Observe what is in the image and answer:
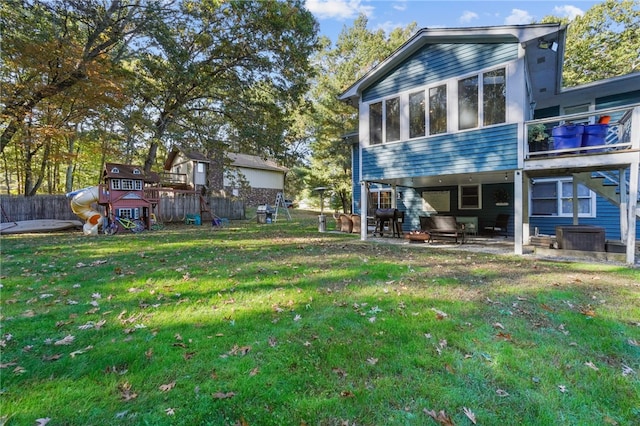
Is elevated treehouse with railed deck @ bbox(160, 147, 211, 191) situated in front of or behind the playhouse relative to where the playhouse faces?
behind

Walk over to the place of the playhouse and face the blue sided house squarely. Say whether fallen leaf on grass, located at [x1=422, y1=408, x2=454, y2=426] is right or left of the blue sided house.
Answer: right

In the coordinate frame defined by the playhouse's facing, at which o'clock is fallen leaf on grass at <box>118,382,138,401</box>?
The fallen leaf on grass is roughly at 12 o'clock from the playhouse.

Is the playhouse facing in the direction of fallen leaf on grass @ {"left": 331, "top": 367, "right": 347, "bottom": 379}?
yes

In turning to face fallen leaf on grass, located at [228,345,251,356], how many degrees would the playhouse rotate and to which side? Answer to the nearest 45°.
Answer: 0° — it already faces it

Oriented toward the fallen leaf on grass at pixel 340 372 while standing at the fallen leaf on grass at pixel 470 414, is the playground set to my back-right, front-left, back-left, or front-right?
front-right

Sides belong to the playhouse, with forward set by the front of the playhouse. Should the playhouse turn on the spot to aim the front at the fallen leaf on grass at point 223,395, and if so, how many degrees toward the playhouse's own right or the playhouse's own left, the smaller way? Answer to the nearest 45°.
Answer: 0° — it already faces it

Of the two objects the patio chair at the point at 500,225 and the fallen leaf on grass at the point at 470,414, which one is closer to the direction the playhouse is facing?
the fallen leaf on grass

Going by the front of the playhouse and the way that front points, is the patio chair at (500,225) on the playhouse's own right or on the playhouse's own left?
on the playhouse's own left

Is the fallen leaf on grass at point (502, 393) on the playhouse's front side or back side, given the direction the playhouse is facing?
on the front side

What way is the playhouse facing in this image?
toward the camera

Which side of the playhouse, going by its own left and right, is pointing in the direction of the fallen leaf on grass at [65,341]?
front

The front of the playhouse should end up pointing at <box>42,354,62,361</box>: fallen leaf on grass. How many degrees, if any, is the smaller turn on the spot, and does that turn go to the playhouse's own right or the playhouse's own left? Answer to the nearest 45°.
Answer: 0° — it already faces it

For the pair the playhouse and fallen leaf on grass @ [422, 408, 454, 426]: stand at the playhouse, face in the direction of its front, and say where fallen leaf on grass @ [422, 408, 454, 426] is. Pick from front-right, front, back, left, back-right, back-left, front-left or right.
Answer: front

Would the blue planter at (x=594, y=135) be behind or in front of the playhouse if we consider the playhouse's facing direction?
in front

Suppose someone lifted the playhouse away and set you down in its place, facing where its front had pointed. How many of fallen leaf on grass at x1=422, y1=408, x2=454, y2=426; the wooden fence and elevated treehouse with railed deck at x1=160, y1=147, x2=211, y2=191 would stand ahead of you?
1

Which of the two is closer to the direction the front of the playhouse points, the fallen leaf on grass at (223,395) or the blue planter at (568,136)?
the fallen leaf on grass
